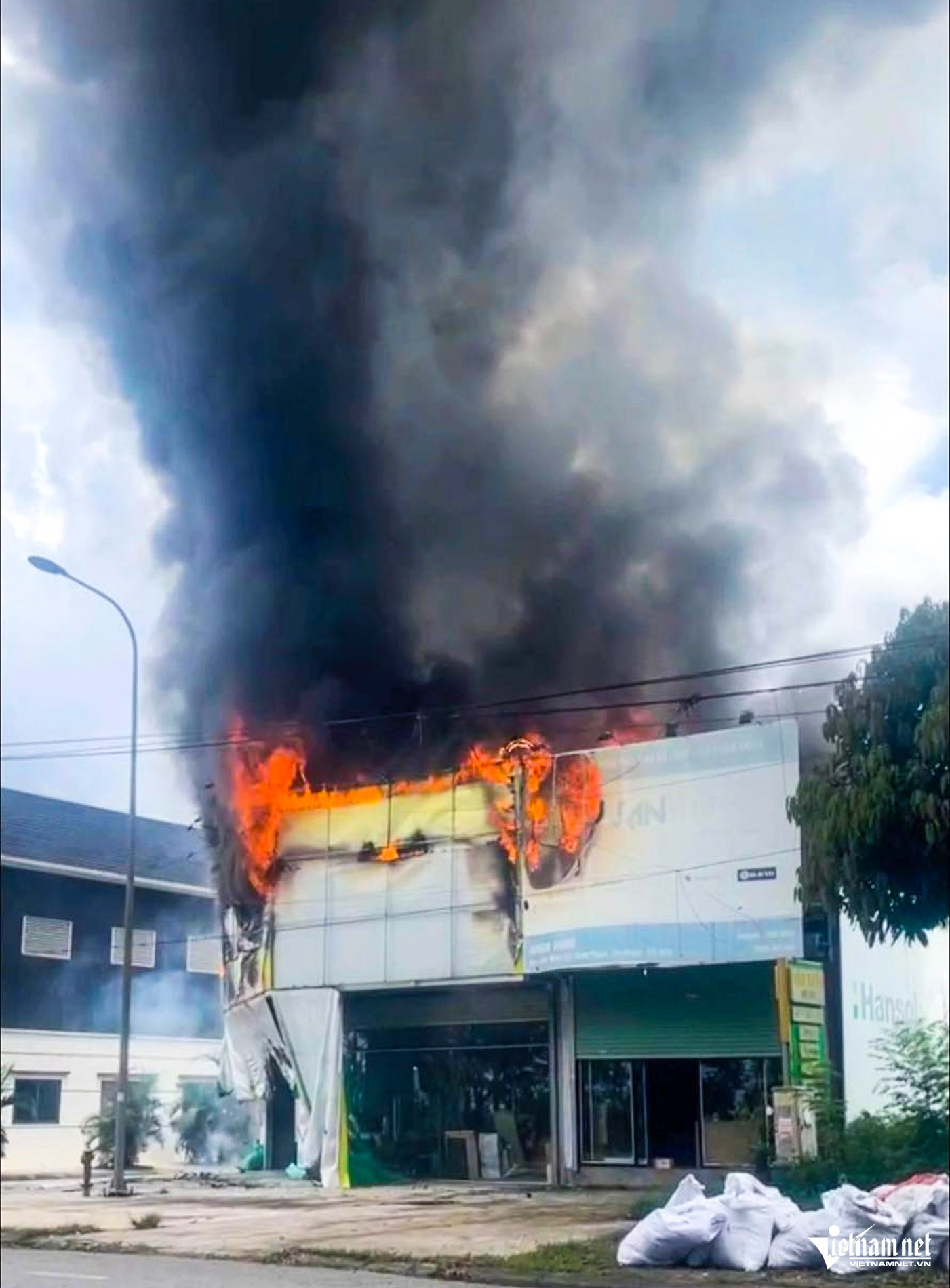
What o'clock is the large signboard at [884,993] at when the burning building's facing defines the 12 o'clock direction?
The large signboard is roughly at 8 o'clock from the burning building.

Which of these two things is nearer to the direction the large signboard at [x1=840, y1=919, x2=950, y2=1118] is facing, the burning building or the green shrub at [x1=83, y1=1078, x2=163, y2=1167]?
the burning building

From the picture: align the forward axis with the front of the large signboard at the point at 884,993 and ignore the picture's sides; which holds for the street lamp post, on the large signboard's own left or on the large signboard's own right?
on the large signboard's own right

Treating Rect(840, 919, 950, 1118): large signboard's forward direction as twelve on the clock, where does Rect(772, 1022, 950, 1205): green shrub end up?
The green shrub is roughly at 12 o'clock from the large signboard.

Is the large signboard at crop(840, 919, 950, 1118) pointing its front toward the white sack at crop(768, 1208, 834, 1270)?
yes

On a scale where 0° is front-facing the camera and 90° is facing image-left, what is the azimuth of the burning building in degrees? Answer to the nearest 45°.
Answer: approximately 0°

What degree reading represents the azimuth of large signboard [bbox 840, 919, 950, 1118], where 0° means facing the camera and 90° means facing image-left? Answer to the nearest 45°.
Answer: approximately 0°

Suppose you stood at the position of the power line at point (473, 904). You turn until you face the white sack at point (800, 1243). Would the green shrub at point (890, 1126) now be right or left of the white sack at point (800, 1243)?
left

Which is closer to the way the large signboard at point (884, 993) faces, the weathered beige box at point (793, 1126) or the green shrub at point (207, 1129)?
the weathered beige box

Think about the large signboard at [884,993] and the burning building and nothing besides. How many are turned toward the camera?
2
